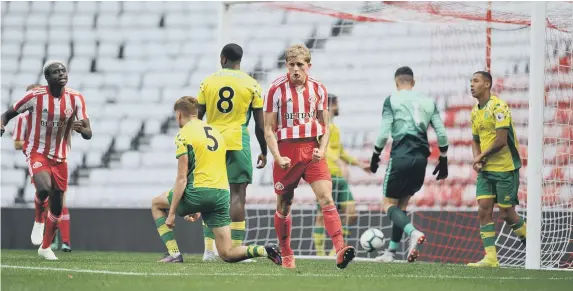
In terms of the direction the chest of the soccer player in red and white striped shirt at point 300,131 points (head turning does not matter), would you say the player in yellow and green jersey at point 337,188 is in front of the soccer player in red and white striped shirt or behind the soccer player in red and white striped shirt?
behind

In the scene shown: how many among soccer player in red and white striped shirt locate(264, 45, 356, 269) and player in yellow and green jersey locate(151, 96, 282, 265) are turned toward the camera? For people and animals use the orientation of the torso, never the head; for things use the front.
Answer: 1

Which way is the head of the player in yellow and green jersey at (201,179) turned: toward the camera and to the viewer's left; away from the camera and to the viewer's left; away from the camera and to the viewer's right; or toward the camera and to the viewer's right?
away from the camera and to the viewer's left

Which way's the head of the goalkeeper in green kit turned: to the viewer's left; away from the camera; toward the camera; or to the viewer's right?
away from the camera

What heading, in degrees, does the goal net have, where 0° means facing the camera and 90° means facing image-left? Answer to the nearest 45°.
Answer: approximately 0°

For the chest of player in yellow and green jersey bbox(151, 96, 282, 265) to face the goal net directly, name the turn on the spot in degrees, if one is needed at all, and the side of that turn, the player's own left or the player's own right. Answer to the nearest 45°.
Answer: approximately 90° to the player's own right

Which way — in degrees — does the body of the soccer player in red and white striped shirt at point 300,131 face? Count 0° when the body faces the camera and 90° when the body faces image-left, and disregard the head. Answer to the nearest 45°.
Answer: approximately 0°
